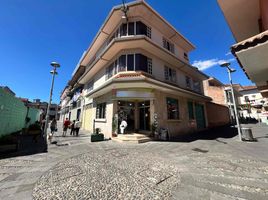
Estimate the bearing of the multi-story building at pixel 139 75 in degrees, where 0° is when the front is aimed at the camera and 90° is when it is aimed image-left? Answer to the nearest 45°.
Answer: approximately 0°

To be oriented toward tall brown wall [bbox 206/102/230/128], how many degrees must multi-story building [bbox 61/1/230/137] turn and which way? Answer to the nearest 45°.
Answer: approximately 135° to its left
